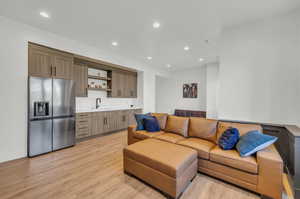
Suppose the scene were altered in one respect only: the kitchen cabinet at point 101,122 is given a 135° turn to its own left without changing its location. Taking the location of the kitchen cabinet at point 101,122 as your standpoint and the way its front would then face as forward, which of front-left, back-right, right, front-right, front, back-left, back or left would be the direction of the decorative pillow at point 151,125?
back-right

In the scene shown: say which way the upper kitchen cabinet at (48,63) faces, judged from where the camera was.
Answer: facing the viewer and to the right of the viewer

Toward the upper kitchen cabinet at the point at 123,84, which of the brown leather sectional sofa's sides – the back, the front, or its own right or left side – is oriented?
right

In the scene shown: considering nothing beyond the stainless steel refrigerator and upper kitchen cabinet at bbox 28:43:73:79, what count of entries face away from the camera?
0

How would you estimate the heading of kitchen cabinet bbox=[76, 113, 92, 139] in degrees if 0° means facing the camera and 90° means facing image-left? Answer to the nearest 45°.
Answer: approximately 315°

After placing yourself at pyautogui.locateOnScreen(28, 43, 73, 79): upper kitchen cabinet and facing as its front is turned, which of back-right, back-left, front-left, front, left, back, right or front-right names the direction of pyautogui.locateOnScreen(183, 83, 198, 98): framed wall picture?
front-left

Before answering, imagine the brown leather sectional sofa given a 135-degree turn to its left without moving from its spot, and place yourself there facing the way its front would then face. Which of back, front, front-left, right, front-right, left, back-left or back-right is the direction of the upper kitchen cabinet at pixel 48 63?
back

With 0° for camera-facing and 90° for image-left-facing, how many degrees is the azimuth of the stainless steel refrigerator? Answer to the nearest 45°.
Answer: approximately 315°

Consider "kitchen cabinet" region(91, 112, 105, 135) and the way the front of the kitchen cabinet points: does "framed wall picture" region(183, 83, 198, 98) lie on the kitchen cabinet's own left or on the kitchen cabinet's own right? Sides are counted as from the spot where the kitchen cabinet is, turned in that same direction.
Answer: on the kitchen cabinet's own left

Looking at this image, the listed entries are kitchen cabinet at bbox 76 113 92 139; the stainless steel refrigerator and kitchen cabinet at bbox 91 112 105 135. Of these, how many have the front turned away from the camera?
0

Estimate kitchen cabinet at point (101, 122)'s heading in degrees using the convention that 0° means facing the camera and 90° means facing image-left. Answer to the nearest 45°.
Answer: approximately 315°

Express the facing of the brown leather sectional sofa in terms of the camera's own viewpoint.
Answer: facing the viewer and to the left of the viewer
